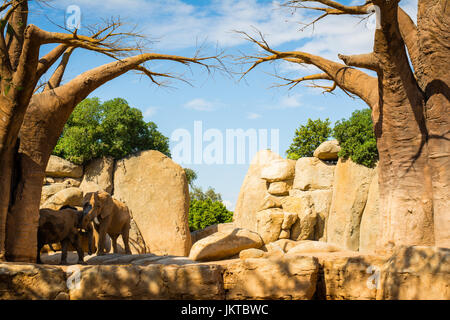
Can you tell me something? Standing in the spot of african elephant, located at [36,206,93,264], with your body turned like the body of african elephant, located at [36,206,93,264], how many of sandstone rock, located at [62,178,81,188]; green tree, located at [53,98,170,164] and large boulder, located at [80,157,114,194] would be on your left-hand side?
3

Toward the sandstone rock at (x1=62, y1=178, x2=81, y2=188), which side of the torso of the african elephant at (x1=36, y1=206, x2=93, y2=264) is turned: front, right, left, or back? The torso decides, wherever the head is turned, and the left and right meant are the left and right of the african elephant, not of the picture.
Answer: left

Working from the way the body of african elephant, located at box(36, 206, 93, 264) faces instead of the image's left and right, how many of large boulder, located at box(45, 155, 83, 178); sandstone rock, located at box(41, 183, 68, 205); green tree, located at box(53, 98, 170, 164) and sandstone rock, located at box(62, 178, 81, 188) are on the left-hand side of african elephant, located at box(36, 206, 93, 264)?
4

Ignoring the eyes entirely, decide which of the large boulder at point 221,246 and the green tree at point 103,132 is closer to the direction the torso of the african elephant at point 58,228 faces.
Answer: the large boulder

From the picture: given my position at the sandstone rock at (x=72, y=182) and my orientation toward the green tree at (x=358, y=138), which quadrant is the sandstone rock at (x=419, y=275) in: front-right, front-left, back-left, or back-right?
front-right

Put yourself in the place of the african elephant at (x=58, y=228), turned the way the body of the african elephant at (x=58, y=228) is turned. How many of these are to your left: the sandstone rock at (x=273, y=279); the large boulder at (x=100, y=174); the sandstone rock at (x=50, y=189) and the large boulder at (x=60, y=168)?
3

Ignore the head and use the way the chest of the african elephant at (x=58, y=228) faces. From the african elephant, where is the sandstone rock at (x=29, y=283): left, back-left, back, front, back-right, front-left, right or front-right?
right
